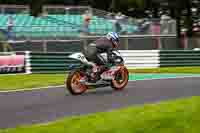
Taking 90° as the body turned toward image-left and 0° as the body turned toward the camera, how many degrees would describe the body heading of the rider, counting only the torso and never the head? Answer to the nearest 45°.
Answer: approximately 270°

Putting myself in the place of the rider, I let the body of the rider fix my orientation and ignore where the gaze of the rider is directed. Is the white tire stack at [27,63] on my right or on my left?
on my left
